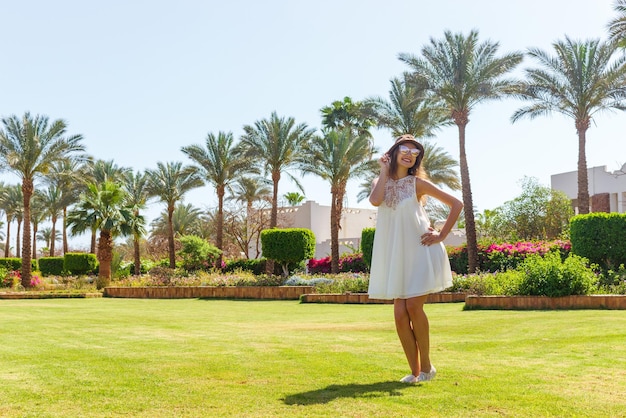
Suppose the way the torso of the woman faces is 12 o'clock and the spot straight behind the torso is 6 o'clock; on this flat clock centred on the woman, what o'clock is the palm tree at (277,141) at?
The palm tree is roughly at 4 o'clock from the woman.

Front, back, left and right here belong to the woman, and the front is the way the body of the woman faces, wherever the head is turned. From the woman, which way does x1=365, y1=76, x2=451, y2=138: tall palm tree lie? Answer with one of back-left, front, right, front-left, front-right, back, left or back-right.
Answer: back-right

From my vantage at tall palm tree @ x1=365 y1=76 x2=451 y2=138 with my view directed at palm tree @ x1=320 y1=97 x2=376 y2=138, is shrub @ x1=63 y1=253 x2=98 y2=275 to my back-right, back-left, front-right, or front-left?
front-left

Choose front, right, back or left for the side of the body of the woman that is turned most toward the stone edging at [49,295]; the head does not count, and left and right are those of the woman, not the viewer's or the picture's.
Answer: right

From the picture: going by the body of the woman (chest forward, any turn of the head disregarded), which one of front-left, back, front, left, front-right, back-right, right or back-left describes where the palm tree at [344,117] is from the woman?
back-right

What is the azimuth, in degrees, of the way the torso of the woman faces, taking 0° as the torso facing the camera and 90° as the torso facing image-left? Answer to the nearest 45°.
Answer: approximately 45°

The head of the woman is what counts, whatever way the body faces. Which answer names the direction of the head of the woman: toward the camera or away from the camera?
toward the camera

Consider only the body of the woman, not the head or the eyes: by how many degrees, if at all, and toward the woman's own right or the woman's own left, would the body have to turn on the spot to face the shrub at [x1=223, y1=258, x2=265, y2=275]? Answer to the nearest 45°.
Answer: approximately 135° to the woman's own right

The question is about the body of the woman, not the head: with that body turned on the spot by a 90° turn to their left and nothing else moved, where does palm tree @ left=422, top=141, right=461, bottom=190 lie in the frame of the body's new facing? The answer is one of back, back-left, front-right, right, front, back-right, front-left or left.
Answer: back-left

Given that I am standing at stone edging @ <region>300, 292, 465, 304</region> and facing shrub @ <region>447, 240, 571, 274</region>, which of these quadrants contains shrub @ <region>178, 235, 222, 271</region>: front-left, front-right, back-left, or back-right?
front-left
